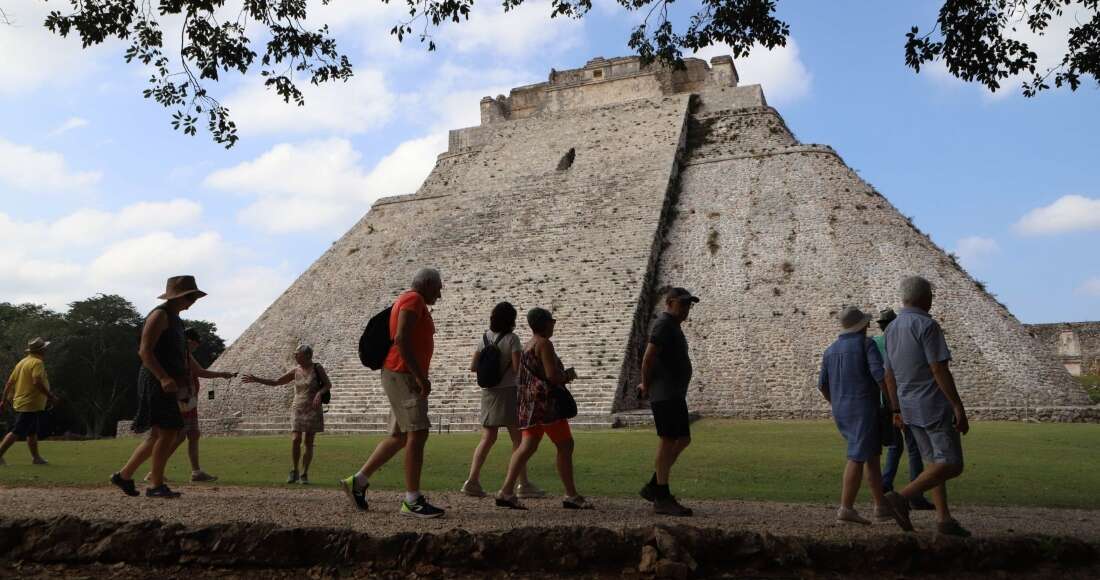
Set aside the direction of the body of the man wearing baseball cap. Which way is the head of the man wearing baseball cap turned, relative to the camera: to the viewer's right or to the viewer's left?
to the viewer's right

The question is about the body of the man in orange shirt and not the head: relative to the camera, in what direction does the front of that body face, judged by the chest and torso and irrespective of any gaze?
to the viewer's right

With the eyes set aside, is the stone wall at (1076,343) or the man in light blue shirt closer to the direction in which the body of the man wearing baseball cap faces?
the man in light blue shirt

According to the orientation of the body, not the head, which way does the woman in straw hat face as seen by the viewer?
to the viewer's right

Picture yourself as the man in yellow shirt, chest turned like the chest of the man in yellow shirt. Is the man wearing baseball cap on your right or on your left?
on your right

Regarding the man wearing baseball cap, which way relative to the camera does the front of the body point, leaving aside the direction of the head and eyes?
to the viewer's right

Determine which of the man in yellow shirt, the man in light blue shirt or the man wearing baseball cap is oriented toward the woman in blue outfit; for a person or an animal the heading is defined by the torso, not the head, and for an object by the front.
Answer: the man wearing baseball cap
